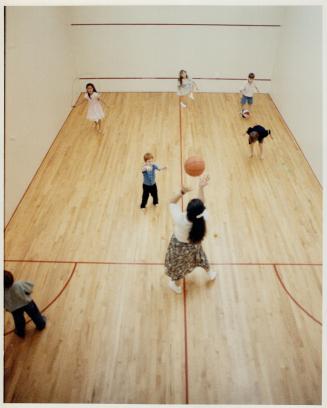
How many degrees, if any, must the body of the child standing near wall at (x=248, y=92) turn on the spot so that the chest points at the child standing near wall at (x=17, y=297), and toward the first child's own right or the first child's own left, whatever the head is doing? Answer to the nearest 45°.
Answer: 0° — they already face them

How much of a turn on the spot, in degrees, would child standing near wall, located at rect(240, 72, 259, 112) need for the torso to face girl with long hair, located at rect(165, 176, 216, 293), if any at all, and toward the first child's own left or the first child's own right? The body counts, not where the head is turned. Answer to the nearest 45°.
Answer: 0° — they already face them

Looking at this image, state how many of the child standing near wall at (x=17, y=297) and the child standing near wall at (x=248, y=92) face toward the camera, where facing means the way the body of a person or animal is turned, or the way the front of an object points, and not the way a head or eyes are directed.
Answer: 1

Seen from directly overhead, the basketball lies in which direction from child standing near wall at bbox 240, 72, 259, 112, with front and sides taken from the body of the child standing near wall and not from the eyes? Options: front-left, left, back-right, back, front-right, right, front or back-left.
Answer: front

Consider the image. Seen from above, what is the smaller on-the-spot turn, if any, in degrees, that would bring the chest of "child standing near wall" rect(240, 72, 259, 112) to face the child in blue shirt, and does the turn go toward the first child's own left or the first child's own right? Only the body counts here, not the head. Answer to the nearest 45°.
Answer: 0° — they already face them

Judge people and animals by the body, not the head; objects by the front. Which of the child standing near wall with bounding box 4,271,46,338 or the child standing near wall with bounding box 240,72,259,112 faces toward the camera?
the child standing near wall with bounding box 240,72,259,112

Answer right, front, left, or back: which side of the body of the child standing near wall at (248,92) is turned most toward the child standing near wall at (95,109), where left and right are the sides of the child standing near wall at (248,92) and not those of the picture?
right

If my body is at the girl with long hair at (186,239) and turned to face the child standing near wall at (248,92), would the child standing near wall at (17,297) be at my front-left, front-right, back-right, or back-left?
back-left

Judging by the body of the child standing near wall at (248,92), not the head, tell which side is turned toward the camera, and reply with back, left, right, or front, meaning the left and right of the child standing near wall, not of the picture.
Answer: front

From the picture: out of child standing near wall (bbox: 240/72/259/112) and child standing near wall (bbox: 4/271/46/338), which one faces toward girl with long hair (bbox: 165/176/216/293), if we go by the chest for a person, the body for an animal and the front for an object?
child standing near wall (bbox: 240/72/259/112)

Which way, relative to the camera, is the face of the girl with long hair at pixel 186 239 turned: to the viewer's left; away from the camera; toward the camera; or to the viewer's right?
away from the camera
